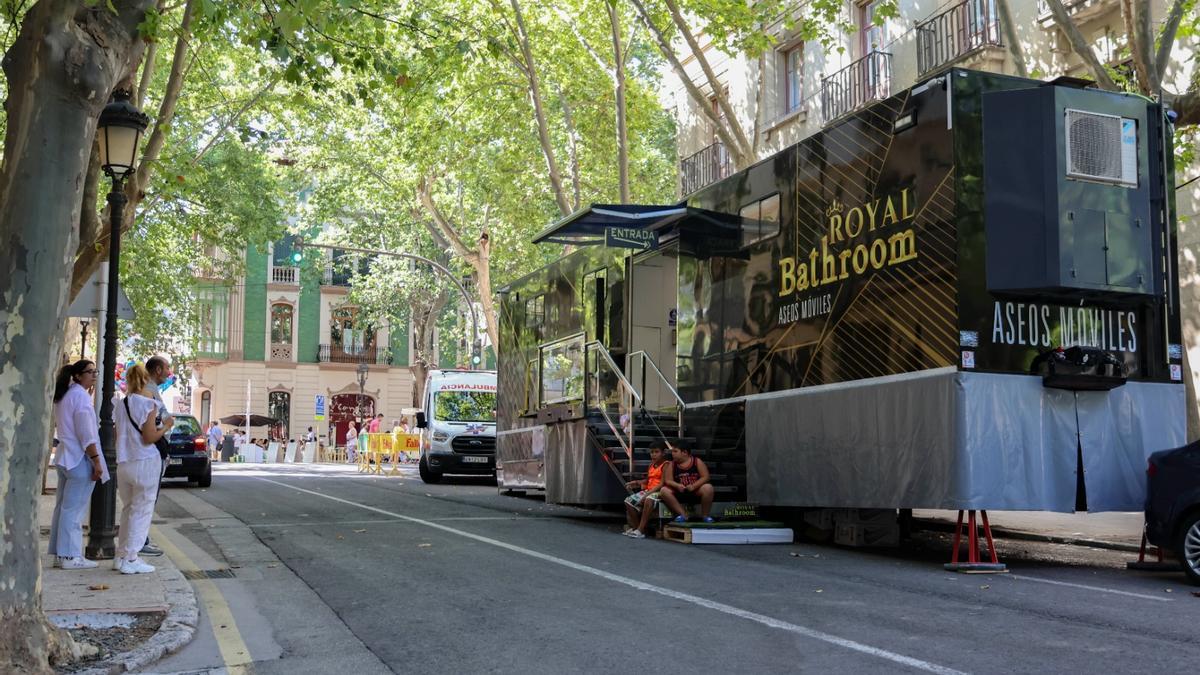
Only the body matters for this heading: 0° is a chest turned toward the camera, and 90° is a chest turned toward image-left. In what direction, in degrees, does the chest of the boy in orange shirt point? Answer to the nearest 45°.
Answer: approximately 45°

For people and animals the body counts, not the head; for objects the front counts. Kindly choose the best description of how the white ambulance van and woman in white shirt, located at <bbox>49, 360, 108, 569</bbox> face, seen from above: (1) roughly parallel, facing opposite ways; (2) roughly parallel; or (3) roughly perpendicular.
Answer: roughly perpendicular

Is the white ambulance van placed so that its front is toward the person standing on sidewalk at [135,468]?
yes

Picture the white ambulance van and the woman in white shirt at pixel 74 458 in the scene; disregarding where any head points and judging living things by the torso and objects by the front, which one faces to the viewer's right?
the woman in white shirt

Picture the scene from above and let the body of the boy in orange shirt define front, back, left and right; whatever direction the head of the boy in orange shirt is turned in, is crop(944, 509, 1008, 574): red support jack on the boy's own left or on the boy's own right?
on the boy's own left

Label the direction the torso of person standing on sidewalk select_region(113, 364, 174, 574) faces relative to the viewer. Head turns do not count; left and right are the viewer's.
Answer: facing away from the viewer and to the right of the viewer

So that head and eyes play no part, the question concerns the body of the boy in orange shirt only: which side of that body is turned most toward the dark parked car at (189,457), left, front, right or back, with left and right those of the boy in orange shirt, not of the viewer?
right

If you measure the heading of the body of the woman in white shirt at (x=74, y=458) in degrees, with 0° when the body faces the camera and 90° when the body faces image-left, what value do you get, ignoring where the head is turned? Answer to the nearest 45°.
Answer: approximately 270°

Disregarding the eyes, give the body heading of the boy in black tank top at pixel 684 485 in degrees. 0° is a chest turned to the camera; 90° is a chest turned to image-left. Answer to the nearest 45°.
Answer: approximately 0°

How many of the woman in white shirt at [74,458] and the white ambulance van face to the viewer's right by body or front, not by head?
1

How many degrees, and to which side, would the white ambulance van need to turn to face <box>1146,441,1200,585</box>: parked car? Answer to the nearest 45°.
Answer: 0° — it already faces it
